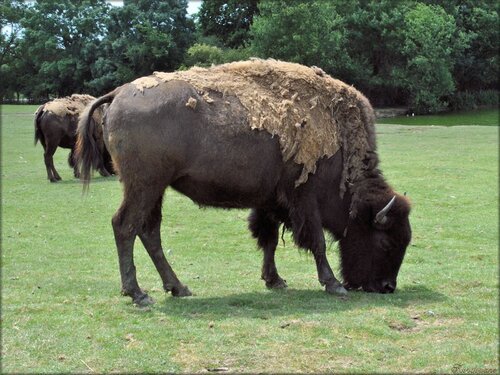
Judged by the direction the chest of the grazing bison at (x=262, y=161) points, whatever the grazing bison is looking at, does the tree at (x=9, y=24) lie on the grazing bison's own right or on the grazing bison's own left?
on the grazing bison's own left

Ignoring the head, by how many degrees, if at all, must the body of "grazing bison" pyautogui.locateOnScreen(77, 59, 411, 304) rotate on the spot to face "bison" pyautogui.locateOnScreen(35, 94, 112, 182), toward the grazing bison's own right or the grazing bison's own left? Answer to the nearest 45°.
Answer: approximately 135° to the grazing bison's own left

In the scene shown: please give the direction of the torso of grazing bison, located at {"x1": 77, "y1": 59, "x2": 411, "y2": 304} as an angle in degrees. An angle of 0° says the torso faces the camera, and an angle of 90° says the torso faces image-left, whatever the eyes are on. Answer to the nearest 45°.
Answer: approximately 270°
